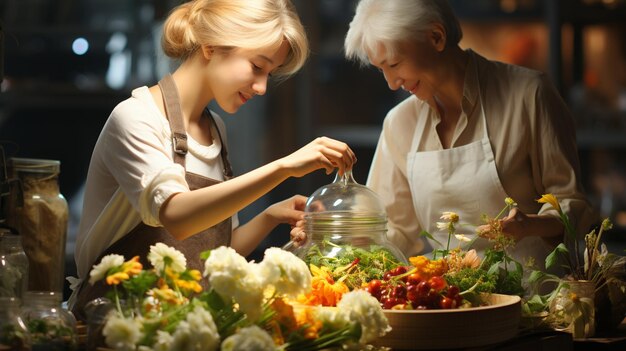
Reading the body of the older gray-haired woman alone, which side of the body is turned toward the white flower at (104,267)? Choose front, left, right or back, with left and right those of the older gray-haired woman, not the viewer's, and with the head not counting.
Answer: front

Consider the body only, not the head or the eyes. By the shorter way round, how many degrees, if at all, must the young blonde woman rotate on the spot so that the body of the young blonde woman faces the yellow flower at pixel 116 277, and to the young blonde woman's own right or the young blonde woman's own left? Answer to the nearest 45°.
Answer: approximately 45° to the young blonde woman's own right

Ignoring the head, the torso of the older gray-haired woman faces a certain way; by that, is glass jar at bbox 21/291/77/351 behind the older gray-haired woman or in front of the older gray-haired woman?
in front

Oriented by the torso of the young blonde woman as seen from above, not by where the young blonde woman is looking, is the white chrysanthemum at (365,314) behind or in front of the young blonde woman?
in front

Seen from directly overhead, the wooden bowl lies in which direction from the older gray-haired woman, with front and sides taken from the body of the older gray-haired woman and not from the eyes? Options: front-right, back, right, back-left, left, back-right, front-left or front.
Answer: front-left

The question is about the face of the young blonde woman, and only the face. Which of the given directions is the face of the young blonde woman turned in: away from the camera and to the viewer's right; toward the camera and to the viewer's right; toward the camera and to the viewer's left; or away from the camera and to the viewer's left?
toward the camera and to the viewer's right

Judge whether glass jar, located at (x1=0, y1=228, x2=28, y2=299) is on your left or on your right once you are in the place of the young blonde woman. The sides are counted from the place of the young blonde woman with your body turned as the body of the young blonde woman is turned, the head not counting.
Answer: on your right

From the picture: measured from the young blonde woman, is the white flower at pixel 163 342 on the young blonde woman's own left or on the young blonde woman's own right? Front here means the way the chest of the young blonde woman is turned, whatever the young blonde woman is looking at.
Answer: on the young blonde woman's own right

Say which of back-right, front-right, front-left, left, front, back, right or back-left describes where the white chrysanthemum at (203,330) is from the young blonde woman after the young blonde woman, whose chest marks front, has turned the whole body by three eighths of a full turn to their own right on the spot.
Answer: left

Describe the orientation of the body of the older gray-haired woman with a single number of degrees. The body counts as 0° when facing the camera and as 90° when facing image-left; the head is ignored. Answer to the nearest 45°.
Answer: approximately 45°

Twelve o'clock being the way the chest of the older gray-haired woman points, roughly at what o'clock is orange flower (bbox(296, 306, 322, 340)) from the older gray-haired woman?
The orange flower is roughly at 11 o'clock from the older gray-haired woman.

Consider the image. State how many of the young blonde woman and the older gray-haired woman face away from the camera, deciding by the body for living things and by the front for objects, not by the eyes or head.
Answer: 0
